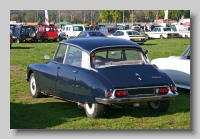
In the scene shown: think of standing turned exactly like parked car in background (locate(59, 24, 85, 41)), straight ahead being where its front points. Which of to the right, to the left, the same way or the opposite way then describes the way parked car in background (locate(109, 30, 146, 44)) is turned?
the same way

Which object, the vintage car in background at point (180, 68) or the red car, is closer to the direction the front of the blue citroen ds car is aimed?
the red car

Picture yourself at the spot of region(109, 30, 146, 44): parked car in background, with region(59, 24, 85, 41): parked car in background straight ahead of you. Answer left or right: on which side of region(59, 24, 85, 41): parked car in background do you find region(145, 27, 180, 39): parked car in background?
right

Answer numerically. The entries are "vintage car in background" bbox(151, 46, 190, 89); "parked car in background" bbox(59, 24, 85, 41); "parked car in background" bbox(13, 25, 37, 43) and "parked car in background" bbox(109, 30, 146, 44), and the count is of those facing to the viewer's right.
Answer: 0

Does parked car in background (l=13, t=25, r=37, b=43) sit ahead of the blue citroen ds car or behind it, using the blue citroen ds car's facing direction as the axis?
ahead

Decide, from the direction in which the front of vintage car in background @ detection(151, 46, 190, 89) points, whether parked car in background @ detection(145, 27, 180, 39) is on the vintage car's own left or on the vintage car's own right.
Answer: on the vintage car's own right

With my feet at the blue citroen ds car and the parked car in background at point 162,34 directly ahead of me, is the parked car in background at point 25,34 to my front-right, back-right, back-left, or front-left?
front-left
